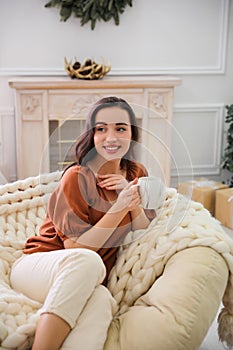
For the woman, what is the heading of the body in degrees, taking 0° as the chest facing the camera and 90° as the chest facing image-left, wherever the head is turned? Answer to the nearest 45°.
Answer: approximately 315°

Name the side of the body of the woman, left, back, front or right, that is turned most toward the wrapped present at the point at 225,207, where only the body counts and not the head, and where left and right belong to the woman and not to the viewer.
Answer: left

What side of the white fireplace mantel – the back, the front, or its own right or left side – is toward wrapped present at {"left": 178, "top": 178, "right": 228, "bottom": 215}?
left

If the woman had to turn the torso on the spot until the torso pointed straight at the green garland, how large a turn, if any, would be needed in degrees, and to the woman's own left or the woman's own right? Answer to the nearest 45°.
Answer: approximately 135° to the woman's own left

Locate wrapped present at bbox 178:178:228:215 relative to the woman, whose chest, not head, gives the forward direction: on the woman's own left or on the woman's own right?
on the woman's own left

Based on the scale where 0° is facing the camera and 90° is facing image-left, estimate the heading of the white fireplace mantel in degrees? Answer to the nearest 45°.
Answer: approximately 0°
